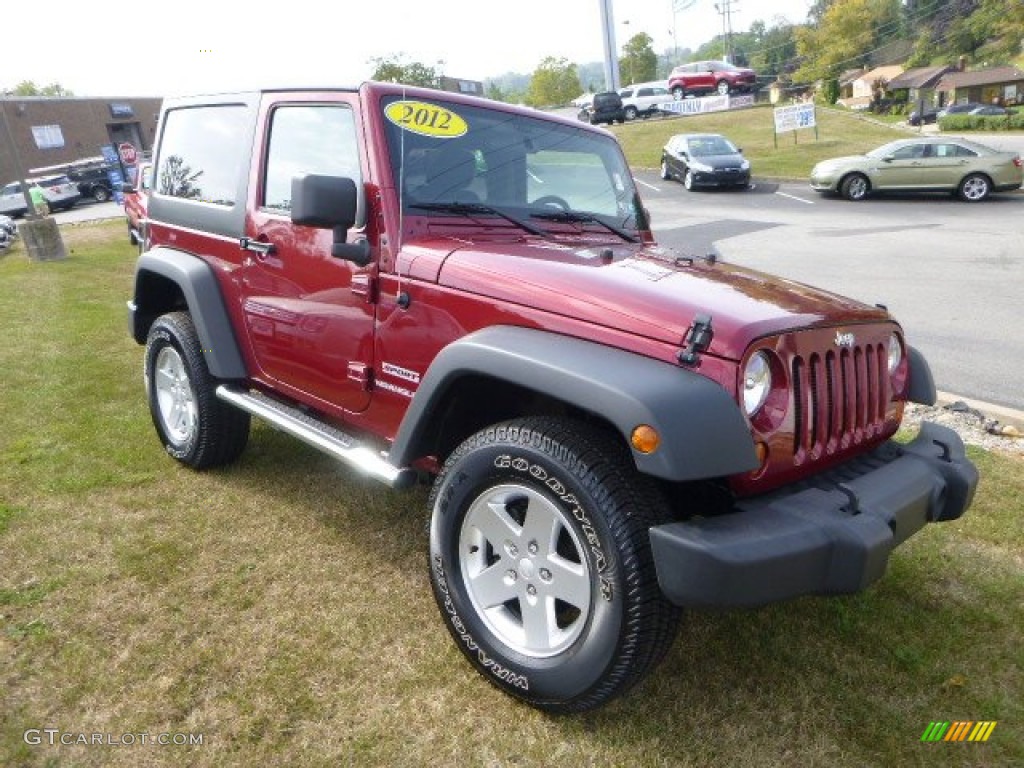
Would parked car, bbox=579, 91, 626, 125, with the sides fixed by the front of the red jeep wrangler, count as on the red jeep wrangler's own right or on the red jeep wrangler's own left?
on the red jeep wrangler's own left

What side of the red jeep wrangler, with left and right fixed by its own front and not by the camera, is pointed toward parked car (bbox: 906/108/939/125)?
left

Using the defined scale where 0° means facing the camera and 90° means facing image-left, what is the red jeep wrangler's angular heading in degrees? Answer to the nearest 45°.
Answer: approximately 315°

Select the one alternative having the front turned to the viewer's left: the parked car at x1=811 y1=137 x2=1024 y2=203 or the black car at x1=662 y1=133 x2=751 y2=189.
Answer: the parked car

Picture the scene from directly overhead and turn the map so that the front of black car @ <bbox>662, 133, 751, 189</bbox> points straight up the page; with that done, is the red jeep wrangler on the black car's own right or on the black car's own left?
on the black car's own right

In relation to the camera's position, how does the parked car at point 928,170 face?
facing to the left of the viewer

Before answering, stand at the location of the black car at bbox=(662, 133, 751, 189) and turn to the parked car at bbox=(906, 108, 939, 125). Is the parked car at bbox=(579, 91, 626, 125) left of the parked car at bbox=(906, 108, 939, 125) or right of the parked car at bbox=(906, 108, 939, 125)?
left

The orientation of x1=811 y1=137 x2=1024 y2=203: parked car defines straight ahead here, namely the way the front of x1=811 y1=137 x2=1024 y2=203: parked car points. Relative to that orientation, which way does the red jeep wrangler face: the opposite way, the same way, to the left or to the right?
the opposite way

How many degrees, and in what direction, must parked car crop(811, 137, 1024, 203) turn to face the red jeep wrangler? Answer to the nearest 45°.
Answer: approximately 90° to its left
